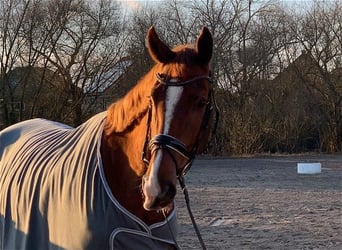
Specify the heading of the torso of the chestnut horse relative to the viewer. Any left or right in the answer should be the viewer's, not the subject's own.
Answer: facing the viewer and to the right of the viewer
